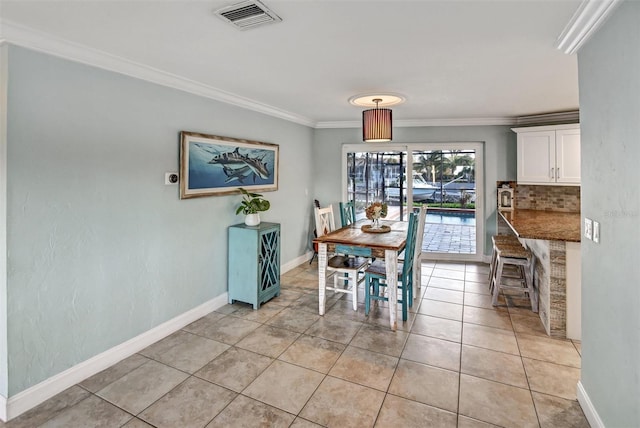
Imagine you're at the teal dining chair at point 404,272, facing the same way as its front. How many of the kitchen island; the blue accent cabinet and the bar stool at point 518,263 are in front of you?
1

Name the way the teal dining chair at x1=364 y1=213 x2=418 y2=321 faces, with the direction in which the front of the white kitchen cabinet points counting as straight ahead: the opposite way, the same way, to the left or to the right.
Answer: to the right

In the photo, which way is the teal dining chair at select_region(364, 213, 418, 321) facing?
to the viewer's left

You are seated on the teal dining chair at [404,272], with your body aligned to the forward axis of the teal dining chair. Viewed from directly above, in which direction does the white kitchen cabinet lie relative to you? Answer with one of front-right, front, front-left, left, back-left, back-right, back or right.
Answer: back-right

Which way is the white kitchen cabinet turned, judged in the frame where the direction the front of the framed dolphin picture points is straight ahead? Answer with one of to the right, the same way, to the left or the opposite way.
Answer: to the right

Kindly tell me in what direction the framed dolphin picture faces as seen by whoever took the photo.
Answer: facing the viewer and to the right of the viewer

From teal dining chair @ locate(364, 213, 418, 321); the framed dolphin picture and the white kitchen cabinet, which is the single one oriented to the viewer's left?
the teal dining chair

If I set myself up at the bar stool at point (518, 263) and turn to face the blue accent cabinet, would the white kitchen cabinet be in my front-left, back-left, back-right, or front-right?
back-right

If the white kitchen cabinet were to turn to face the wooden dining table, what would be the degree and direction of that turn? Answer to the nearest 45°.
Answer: approximately 45° to its right

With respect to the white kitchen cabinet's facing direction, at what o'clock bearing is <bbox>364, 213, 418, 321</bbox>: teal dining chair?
The teal dining chair is roughly at 1 o'clock from the white kitchen cabinet.

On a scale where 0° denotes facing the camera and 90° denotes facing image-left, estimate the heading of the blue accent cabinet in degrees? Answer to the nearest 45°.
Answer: approximately 315°
